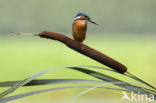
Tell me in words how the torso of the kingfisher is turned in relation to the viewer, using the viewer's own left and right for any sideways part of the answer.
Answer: facing the viewer and to the right of the viewer
